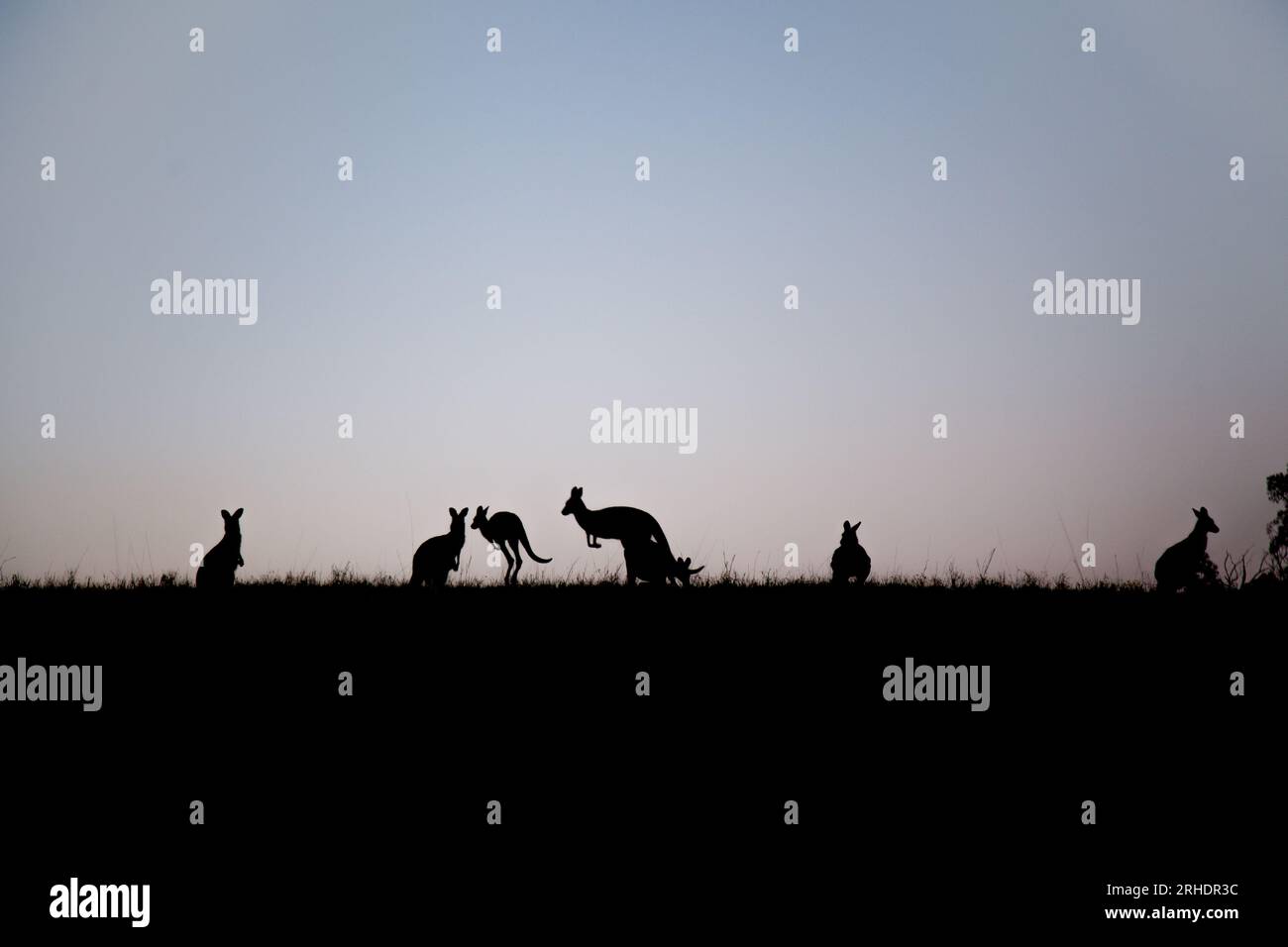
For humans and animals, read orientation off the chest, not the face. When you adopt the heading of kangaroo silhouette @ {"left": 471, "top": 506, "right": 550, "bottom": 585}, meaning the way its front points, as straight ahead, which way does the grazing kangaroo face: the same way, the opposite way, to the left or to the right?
the opposite way

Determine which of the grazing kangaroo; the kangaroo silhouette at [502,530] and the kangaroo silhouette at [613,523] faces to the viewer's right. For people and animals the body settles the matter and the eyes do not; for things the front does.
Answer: the grazing kangaroo

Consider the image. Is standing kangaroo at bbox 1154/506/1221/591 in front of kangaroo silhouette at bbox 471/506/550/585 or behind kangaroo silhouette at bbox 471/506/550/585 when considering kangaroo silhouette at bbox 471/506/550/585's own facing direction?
behind

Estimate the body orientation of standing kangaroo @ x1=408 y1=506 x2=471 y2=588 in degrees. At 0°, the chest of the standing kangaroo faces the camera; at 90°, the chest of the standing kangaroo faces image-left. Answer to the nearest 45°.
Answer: approximately 270°

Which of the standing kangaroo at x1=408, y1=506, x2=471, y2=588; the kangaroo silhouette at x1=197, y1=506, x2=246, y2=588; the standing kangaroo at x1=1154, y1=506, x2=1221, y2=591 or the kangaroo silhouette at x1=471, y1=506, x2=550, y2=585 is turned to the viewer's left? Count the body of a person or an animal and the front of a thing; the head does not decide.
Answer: the kangaroo silhouette at x1=471, y1=506, x2=550, y2=585

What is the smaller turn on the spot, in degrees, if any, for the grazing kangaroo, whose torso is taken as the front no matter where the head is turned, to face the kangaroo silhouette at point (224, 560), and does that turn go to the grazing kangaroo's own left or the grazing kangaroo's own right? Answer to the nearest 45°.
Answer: approximately 180°

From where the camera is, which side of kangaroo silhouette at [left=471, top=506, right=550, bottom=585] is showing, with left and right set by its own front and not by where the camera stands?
left

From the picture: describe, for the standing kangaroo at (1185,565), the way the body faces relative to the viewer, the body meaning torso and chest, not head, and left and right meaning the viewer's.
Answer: facing to the right of the viewer

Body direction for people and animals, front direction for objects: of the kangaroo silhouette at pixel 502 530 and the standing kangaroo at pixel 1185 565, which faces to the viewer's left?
the kangaroo silhouette
